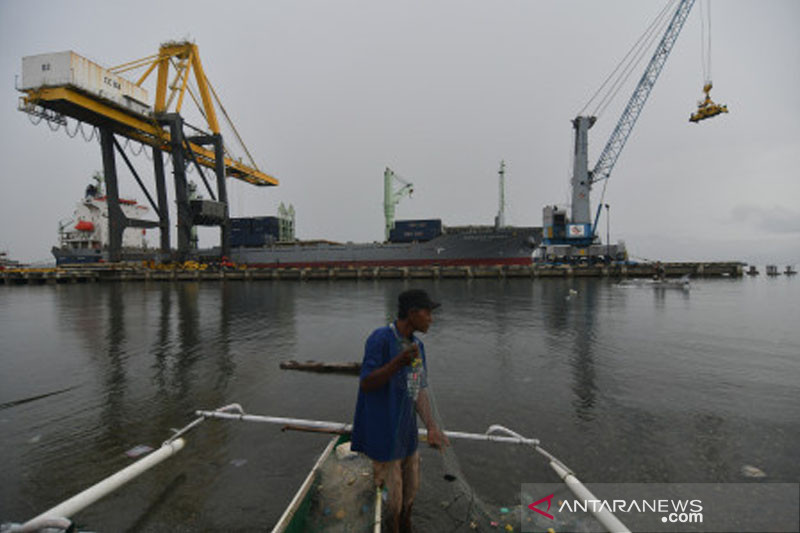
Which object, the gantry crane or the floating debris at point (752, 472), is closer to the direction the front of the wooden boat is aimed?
the gantry crane

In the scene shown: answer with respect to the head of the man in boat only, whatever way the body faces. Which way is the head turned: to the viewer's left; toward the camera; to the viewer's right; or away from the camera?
to the viewer's right

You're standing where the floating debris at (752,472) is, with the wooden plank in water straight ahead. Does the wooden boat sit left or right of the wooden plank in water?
left

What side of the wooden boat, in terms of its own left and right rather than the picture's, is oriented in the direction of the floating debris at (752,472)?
right

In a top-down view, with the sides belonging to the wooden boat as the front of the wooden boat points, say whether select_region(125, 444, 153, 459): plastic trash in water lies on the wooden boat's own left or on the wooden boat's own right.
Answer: on the wooden boat's own left

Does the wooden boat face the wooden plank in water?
yes

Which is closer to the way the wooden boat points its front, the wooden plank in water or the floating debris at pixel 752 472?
the wooden plank in water

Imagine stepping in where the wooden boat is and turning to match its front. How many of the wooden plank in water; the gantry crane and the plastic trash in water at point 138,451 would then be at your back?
0

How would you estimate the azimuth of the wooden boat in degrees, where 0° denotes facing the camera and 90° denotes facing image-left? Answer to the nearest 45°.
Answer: approximately 180°

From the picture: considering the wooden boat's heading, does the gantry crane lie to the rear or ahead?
ahead
